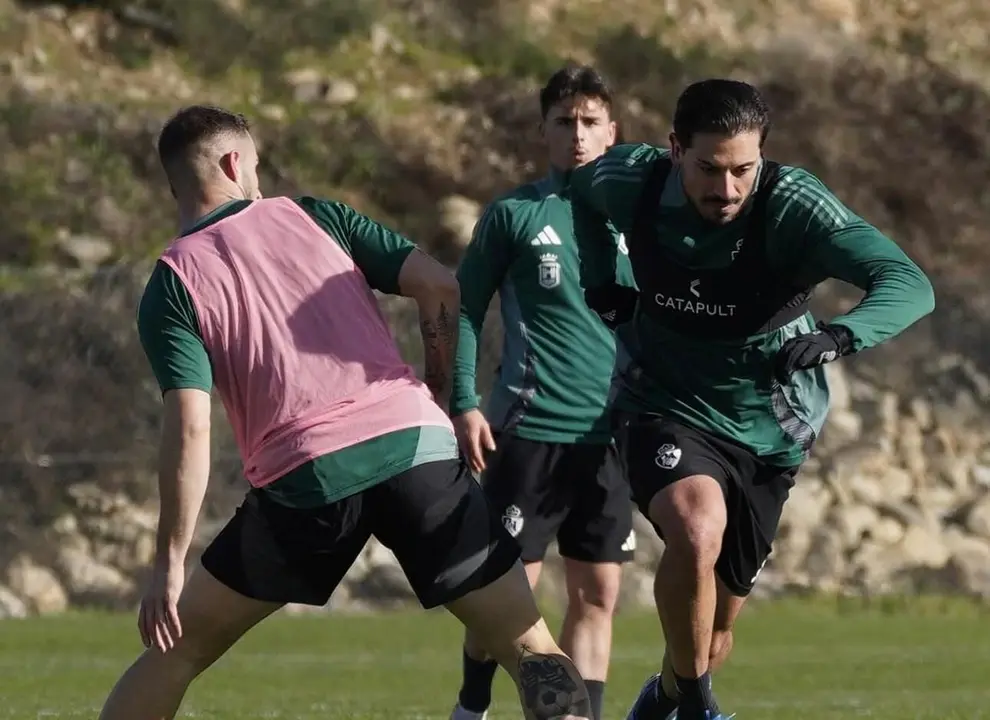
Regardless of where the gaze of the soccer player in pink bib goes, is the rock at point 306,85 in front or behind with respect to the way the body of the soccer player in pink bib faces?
in front

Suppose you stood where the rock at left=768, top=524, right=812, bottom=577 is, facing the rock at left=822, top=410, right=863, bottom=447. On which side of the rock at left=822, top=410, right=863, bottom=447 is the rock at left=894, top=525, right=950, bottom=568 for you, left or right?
right

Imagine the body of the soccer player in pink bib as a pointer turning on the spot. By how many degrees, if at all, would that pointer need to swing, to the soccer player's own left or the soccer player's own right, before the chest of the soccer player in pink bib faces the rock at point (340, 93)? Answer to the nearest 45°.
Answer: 0° — they already face it

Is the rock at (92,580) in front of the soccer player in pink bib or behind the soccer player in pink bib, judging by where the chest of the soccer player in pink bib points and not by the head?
in front

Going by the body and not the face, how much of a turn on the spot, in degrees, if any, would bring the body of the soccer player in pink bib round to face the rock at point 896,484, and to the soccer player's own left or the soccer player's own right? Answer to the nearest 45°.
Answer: approximately 45° to the soccer player's own right

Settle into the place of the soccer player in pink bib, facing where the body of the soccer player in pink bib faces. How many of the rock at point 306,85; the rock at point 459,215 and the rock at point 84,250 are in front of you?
3

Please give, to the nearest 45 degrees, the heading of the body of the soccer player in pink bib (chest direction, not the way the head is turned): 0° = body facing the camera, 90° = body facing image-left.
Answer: approximately 180°

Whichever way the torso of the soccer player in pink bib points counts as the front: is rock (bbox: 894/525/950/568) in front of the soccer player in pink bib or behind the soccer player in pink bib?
in front

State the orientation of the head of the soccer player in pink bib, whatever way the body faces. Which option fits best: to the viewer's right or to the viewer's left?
to the viewer's right
